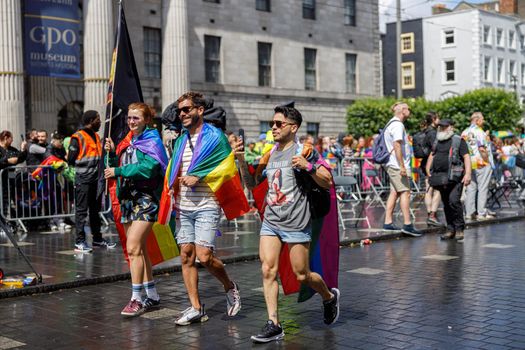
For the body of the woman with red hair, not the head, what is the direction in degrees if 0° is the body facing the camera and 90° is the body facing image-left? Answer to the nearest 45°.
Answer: approximately 45°

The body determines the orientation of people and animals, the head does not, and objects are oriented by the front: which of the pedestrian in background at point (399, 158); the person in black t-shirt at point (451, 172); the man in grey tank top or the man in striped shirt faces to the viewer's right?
the pedestrian in background

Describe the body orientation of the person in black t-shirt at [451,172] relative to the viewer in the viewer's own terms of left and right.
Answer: facing the viewer and to the left of the viewer

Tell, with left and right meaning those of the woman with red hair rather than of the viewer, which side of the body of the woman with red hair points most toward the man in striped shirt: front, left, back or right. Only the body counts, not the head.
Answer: left

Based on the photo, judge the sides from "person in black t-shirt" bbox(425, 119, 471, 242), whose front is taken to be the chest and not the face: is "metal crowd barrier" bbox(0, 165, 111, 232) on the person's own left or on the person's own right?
on the person's own right

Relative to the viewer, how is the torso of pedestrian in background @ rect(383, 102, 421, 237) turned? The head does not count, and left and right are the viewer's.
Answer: facing to the right of the viewer

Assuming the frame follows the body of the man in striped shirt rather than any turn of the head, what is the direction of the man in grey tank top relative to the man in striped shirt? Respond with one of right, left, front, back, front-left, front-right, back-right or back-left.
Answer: left

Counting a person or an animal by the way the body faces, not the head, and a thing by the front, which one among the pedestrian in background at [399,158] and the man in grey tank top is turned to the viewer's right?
the pedestrian in background

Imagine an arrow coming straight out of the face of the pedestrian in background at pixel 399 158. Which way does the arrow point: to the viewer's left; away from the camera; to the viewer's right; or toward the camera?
to the viewer's right

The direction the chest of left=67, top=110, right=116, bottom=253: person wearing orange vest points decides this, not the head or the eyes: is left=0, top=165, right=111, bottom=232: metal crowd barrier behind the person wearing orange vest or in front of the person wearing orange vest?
behind

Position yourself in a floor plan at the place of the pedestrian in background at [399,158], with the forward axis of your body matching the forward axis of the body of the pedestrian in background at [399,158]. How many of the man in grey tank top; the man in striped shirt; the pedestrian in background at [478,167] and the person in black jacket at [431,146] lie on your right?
2
